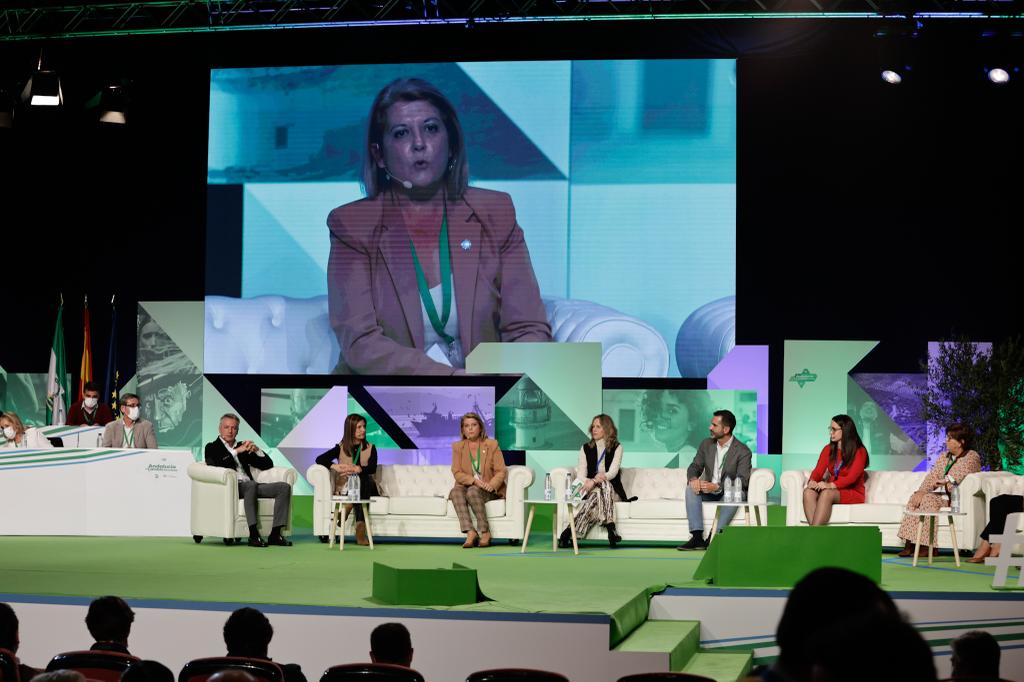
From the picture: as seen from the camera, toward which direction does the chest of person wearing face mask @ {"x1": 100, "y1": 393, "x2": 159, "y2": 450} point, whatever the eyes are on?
toward the camera

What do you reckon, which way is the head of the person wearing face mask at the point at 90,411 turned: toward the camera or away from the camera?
toward the camera

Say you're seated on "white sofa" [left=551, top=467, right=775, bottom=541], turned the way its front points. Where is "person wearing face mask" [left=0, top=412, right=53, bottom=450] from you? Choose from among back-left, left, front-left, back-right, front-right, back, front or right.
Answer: right

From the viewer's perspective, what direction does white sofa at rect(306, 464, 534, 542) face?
toward the camera

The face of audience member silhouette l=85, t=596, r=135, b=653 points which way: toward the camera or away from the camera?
away from the camera

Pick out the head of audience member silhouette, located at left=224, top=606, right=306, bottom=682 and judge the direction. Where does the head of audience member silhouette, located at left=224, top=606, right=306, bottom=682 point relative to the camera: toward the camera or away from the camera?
away from the camera

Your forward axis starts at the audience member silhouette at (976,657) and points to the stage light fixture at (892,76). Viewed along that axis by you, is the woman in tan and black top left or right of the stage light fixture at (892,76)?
left

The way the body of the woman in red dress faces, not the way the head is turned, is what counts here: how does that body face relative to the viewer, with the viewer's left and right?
facing the viewer and to the left of the viewer

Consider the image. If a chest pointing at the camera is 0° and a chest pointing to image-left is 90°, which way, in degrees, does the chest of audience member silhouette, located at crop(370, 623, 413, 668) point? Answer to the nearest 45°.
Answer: approximately 180°

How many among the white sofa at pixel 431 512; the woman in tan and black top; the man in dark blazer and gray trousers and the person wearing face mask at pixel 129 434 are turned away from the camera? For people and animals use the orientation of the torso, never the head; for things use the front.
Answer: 0

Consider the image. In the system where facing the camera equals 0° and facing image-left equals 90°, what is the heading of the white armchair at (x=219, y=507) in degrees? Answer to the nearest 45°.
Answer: approximately 315°

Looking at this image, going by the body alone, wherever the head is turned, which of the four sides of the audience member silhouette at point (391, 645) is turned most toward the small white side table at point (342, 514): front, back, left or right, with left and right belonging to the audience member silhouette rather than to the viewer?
front

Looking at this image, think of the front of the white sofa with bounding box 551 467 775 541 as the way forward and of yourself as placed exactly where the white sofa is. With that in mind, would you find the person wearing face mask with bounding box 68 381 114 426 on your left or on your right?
on your right

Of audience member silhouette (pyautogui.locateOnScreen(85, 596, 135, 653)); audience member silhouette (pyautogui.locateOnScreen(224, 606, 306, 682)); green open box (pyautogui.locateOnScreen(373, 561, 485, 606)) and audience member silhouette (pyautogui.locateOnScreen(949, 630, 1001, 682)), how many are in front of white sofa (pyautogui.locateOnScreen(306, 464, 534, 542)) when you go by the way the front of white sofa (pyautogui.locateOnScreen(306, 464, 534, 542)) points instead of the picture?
4

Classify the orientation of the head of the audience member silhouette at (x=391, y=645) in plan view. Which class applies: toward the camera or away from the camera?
away from the camera

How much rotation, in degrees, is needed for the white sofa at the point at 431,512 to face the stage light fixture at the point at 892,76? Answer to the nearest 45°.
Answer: approximately 90° to its left

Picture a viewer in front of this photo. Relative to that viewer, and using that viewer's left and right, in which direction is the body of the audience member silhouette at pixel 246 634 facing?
facing away from the viewer
